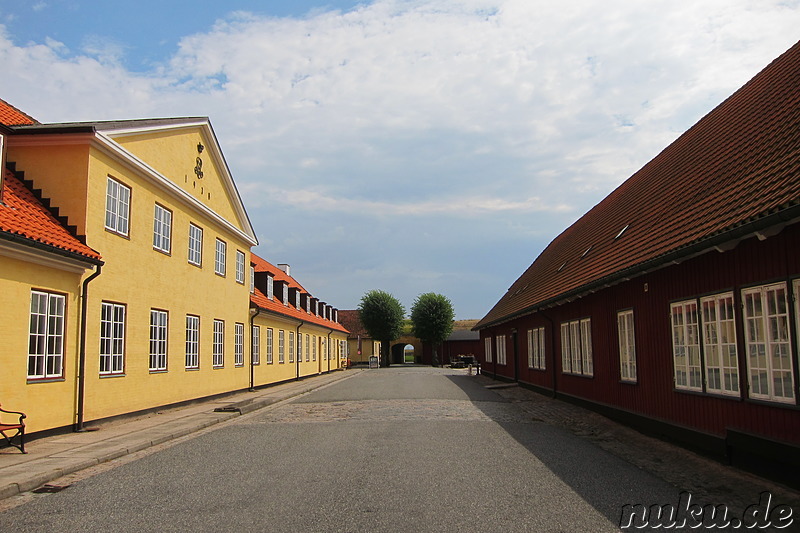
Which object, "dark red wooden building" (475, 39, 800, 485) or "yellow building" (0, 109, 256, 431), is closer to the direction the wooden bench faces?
the dark red wooden building

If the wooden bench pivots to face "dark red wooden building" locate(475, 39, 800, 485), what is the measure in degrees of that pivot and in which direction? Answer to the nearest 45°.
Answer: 0° — it already faces it

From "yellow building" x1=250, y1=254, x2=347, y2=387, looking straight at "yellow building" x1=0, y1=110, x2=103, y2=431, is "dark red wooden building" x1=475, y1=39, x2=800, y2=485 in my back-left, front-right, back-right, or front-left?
front-left

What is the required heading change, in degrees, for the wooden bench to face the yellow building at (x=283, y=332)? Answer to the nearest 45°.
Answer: approximately 90° to its left

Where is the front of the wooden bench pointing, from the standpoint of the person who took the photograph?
facing the viewer and to the right of the viewer

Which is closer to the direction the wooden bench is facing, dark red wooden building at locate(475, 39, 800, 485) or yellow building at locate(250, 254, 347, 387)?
the dark red wooden building

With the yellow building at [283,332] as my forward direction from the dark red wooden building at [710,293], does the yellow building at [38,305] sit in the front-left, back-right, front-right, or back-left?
front-left
